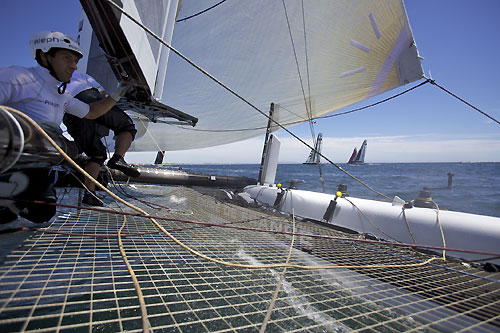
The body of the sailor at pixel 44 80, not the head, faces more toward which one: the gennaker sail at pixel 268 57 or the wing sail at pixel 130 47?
the gennaker sail

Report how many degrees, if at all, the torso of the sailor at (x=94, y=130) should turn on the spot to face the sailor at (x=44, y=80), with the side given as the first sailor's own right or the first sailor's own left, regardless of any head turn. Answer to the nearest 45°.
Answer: approximately 90° to the first sailor's own right

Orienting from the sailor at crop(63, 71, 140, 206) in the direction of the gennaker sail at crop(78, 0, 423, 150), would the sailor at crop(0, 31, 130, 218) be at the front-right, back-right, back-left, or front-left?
back-right

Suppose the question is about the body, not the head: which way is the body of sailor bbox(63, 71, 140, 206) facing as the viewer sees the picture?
to the viewer's right

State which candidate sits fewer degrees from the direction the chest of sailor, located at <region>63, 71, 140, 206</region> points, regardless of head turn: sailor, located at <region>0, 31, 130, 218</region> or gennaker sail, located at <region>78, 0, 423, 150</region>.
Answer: the gennaker sail

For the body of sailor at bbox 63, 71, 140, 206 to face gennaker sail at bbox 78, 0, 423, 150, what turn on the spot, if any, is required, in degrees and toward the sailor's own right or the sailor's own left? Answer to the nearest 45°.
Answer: approximately 45° to the sailor's own left

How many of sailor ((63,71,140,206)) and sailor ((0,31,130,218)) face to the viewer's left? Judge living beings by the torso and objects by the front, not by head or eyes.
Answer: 0

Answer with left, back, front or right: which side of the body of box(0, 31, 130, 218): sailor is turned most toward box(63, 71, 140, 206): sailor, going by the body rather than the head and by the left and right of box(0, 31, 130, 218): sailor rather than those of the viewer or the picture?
left
